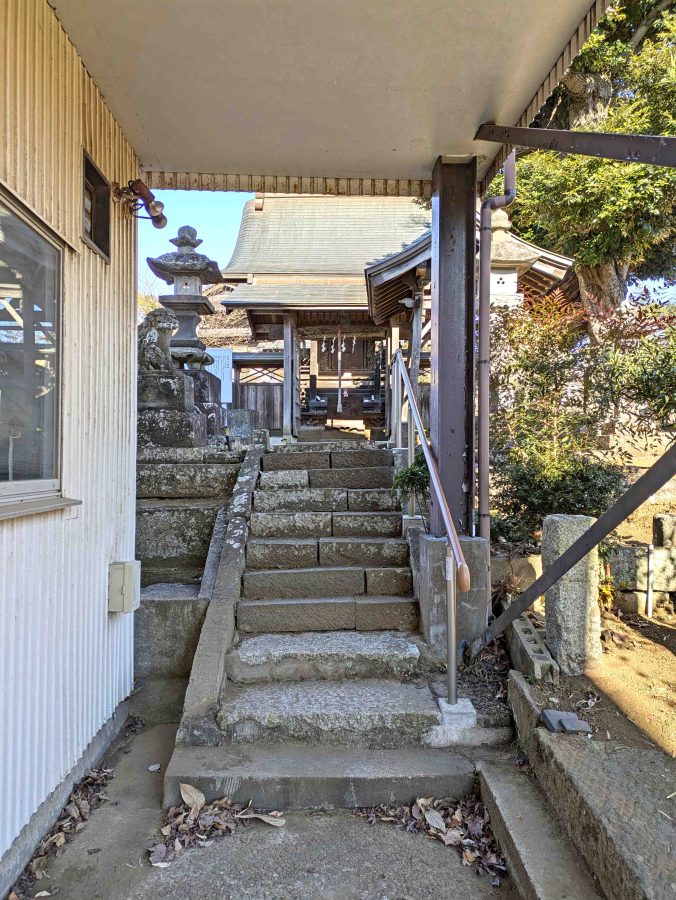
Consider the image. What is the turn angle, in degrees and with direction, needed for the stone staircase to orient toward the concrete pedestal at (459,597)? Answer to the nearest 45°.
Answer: approximately 90° to its left

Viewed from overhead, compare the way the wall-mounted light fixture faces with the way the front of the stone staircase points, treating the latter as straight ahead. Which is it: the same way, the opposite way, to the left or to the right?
to the left

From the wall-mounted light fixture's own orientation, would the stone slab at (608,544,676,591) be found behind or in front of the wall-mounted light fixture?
in front

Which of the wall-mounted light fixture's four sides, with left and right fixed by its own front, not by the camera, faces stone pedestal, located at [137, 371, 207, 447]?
left

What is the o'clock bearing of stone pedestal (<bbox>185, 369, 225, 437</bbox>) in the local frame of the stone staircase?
The stone pedestal is roughly at 5 o'clock from the stone staircase.

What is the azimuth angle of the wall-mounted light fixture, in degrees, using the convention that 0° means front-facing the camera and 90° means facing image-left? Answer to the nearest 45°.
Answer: approximately 270°

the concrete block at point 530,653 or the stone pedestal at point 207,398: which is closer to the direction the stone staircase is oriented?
the concrete block

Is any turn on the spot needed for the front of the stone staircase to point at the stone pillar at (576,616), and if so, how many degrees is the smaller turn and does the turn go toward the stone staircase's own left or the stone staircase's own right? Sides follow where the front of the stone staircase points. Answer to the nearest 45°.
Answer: approximately 90° to the stone staircase's own left

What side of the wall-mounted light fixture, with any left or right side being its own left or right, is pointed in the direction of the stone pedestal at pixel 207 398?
left

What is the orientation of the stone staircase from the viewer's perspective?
toward the camera

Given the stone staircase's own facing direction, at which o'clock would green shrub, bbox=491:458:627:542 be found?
The green shrub is roughly at 8 o'clock from the stone staircase.
